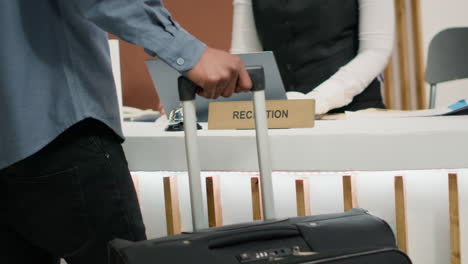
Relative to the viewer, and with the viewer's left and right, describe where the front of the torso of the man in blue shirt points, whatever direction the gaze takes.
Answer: facing away from the viewer and to the right of the viewer

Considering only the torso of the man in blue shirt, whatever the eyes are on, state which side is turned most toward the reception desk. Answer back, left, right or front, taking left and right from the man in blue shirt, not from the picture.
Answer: front

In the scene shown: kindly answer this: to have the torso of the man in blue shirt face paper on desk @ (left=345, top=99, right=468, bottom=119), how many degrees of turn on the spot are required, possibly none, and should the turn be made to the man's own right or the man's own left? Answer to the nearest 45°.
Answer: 0° — they already face it

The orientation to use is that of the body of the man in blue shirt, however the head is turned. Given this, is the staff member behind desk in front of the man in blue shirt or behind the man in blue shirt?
in front
